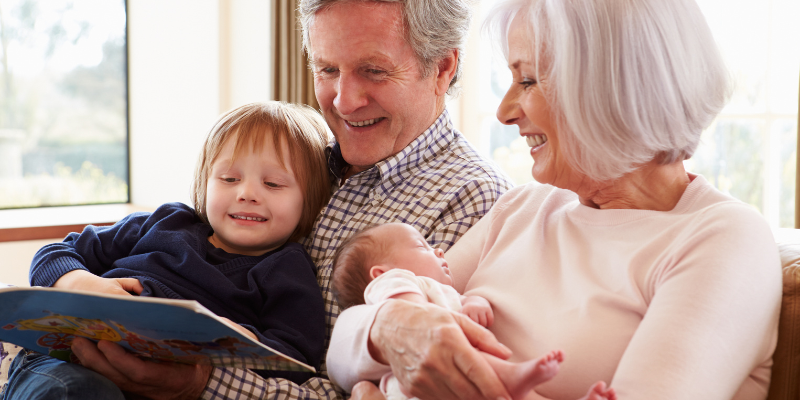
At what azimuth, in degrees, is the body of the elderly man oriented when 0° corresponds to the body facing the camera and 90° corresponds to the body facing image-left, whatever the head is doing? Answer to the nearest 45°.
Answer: approximately 45°

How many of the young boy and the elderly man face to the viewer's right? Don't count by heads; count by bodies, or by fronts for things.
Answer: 0

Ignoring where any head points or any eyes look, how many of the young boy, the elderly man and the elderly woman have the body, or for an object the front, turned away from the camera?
0

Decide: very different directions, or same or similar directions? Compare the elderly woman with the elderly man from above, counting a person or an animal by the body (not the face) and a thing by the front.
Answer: same or similar directions

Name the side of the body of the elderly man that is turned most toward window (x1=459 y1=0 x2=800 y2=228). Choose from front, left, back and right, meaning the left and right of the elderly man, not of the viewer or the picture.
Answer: back

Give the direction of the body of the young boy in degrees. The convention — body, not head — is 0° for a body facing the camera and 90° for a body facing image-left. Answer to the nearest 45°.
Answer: approximately 45°

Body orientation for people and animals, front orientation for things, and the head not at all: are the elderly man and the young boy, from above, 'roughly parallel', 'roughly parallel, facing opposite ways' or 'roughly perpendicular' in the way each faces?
roughly parallel

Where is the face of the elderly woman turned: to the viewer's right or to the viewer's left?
to the viewer's left

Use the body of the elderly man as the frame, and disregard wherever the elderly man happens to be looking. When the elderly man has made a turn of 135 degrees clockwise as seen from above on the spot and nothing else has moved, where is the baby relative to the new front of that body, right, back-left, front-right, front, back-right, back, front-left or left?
back

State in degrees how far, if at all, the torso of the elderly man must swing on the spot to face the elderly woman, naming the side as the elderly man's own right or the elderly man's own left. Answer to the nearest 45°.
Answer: approximately 45° to the elderly man's own left

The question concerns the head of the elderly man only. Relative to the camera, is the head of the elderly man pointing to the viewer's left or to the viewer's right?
to the viewer's left
